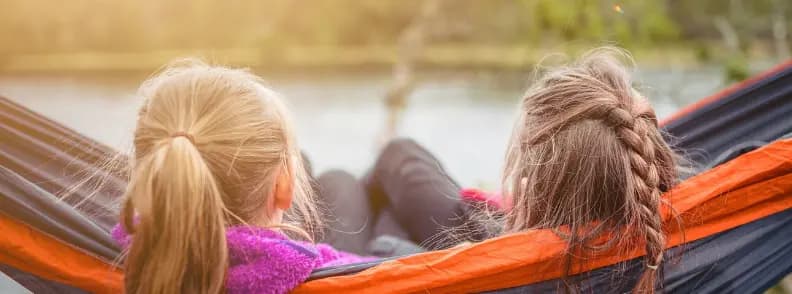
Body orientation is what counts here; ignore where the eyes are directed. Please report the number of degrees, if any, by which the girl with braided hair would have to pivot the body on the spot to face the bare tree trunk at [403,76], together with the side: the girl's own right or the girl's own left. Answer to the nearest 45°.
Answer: approximately 45° to the girl's own right

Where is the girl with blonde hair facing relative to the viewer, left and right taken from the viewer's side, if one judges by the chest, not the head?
facing away from the viewer and to the right of the viewer

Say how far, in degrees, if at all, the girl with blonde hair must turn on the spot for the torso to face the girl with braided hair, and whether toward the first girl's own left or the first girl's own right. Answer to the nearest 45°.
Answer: approximately 45° to the first girl's own right

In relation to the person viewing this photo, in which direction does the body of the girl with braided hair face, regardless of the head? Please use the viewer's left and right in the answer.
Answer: facing away from the viewer and to the left of the viewer

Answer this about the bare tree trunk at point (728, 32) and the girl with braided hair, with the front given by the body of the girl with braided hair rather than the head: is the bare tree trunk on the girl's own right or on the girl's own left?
on the girl's own right

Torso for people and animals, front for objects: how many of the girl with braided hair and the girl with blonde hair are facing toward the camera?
0
